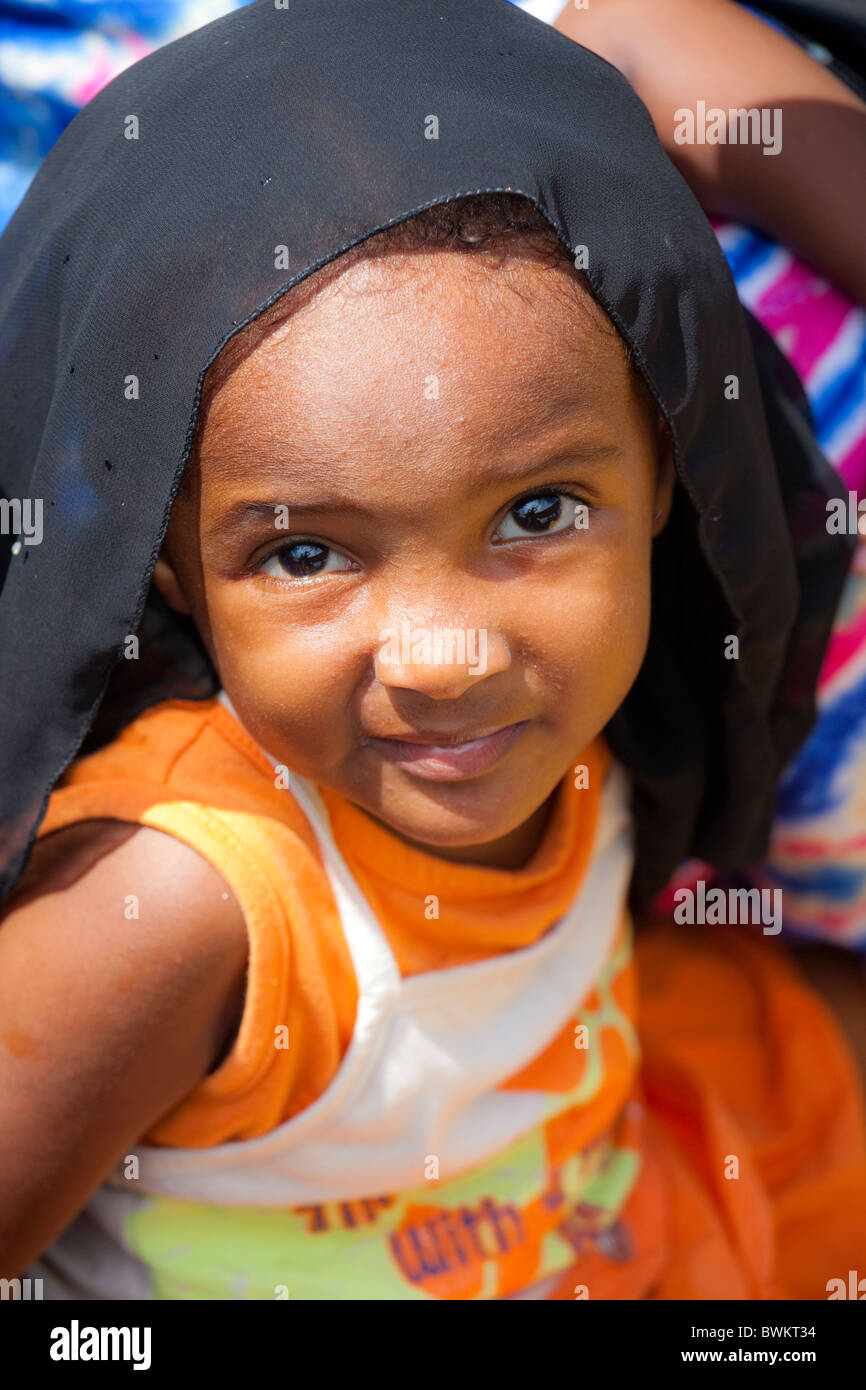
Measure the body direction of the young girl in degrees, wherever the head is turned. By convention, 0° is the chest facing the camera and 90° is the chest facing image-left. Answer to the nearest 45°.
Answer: approximately 315°
